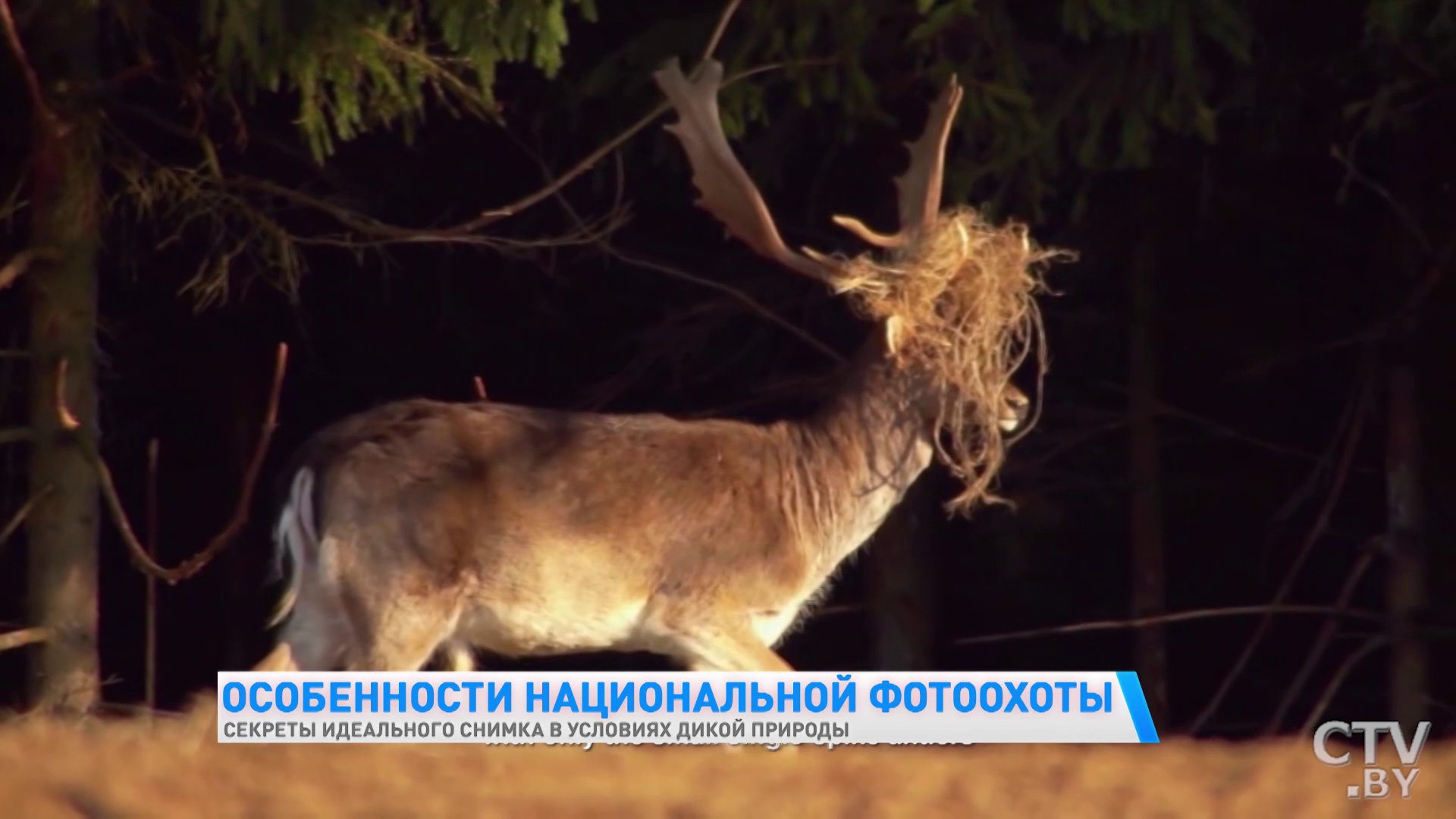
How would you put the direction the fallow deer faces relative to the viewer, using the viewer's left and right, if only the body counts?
facing to the right of the viewer

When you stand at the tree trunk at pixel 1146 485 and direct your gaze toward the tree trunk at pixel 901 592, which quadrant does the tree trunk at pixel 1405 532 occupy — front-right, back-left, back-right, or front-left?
back-left

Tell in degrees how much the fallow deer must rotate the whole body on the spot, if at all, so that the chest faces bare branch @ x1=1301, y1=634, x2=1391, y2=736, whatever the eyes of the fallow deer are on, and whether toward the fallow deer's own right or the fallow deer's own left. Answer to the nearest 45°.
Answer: approximately 45° to the fallow deer's own left

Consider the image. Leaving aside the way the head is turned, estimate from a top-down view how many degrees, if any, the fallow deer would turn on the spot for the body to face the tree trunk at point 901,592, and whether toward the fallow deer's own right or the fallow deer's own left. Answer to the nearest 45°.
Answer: approximately 90° to the fallow deer's own left

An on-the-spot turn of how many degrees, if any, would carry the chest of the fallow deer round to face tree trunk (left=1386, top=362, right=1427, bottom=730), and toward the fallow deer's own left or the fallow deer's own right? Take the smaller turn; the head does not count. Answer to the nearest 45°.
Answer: approximately 45° to the fallow deer's own left

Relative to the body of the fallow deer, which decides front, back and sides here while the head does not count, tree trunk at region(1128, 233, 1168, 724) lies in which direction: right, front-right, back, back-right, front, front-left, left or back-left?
front-left

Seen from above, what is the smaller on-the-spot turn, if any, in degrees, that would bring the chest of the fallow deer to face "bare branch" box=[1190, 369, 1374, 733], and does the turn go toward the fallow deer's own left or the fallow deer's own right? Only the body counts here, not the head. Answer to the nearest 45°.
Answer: approximately 45° to the fallow deer's own left

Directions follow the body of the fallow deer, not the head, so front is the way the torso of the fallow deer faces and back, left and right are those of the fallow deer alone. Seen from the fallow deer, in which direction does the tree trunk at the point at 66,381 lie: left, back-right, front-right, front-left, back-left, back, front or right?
back
